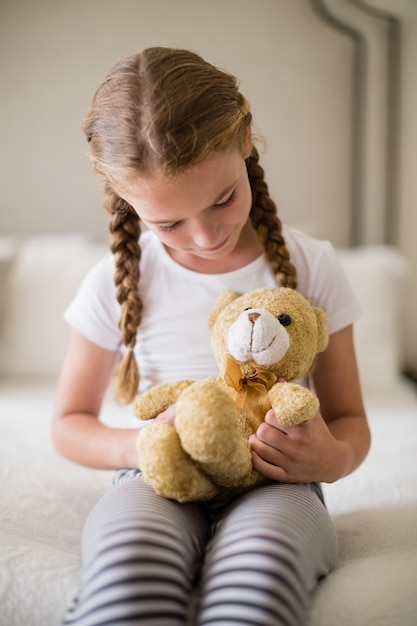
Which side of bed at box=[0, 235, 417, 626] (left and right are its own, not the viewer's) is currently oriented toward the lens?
front

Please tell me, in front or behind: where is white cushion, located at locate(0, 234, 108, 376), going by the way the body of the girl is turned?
behind

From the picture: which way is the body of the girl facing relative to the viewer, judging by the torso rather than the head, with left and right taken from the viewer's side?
facing the viewer
